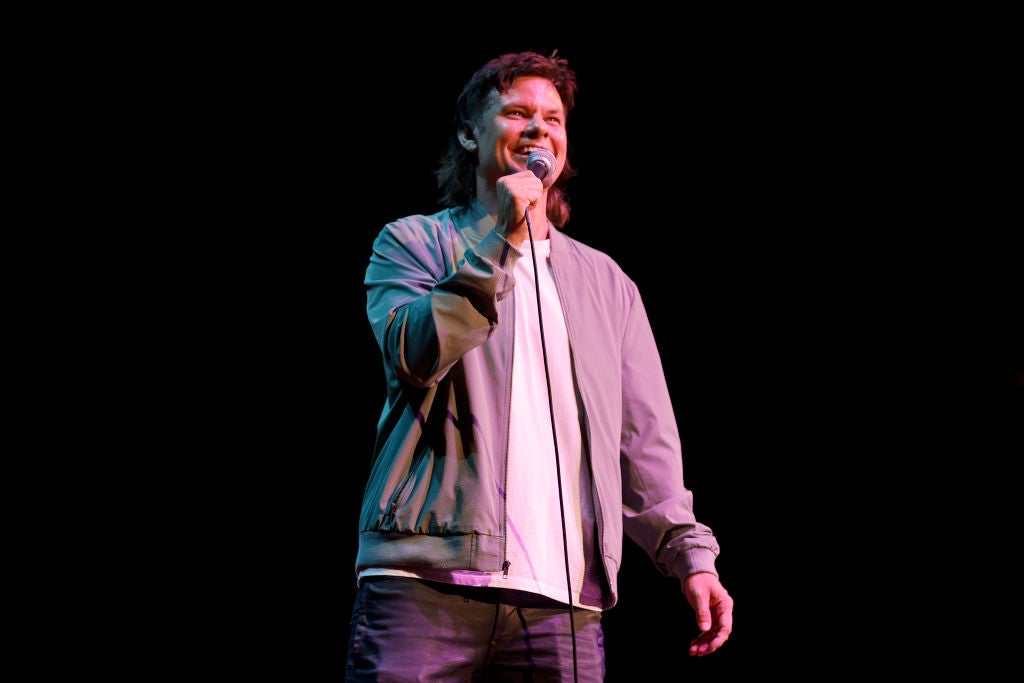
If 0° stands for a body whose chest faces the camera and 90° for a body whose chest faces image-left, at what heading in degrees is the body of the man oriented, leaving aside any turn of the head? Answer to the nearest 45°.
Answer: approximately 315°

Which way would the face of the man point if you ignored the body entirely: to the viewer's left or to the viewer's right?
to the viewer's right
